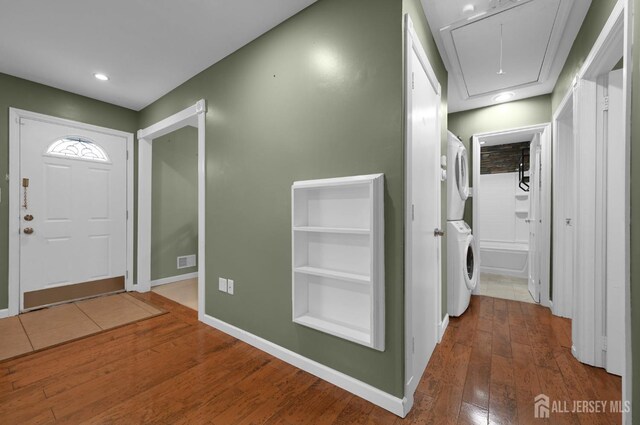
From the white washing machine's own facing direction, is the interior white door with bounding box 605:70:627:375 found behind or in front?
in front

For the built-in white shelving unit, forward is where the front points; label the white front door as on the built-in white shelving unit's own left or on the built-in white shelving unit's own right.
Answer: on the built-in white shelving unit's own right

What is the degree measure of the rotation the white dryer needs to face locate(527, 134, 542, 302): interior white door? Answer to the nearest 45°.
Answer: approximately 45° to its left

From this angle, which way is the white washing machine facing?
to the viewer's right

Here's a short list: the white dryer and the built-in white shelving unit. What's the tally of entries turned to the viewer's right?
1

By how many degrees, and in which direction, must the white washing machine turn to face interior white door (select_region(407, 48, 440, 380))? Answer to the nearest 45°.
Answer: approximately 90° to its right

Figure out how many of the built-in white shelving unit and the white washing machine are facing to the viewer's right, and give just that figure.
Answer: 1

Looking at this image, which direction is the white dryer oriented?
to the viewer's right

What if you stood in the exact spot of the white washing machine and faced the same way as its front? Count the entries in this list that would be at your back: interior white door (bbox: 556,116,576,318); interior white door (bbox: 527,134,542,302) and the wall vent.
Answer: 1

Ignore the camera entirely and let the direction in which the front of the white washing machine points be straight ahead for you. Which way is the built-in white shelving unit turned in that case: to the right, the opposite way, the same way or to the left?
to the right

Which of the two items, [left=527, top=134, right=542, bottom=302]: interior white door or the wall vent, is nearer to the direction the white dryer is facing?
the interior white door

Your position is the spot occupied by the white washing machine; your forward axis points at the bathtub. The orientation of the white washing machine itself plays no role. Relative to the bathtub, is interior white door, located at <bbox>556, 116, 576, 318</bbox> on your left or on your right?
right

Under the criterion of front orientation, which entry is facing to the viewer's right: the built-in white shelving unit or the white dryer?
the white dryer
